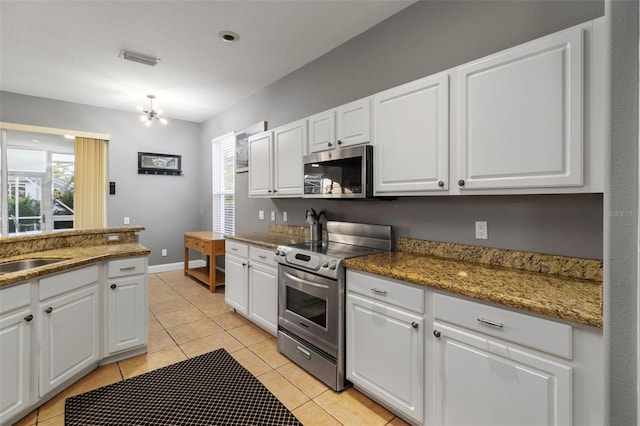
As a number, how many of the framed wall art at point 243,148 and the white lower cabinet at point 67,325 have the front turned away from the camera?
0

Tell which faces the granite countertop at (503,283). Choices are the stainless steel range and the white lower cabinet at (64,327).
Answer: the white lower cabinet

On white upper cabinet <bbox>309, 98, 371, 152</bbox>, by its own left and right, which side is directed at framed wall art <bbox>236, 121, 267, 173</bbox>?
right

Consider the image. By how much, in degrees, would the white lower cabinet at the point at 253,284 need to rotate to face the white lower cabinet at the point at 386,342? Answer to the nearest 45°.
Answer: approximately 90° to its left

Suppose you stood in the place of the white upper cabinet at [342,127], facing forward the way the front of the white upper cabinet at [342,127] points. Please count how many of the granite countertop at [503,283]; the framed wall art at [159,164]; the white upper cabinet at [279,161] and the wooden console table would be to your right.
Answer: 3

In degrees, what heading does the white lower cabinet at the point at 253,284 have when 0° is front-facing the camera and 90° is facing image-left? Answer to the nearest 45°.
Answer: approximately 45°

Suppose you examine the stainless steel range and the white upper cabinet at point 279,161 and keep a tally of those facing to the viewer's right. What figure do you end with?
0

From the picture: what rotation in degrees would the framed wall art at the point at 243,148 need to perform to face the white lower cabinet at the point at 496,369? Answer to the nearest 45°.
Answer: approximately 45° to its left

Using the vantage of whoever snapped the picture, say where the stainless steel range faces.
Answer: facing the viewer and to the left of the viewer

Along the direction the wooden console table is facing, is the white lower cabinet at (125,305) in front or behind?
in front

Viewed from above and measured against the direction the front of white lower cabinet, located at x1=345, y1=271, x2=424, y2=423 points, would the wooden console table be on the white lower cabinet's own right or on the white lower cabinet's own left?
on the white lower cabinet's own right
